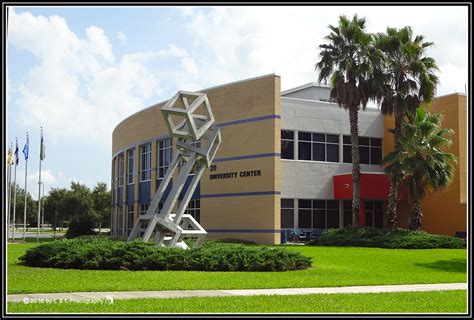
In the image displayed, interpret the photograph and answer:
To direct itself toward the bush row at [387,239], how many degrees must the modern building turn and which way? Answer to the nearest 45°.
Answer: approximately 90° to its left

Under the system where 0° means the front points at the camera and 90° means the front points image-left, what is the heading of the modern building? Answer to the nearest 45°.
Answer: approximately 45°

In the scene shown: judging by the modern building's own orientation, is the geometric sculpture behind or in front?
in front

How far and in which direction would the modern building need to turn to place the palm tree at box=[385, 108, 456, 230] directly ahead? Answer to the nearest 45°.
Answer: approximately 90° to its left

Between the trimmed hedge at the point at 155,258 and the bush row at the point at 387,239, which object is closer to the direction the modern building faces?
the trimmed hedge
